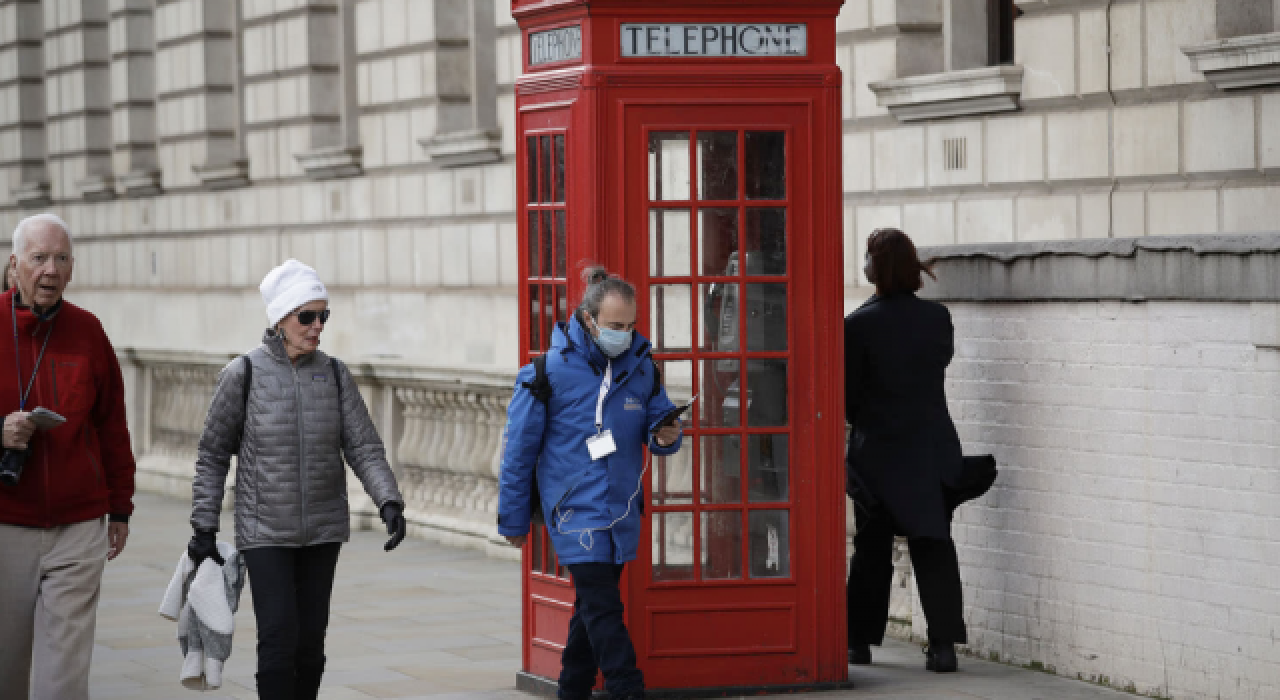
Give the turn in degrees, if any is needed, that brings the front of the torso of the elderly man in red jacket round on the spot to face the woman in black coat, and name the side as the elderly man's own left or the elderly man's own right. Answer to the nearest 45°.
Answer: approximately 90° to the elderly man's own left

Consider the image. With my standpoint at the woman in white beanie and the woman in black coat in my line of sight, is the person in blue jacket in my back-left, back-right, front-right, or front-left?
front-right

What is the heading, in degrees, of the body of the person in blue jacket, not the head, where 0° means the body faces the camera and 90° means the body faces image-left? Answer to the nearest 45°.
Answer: approximately 315°

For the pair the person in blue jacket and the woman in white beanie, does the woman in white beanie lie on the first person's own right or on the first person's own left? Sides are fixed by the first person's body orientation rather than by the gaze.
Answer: on the first person's own right

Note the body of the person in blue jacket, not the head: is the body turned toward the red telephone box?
no

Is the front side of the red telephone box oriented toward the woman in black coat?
no

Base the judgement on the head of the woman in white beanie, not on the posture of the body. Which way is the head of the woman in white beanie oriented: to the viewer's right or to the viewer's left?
to the viewer's right

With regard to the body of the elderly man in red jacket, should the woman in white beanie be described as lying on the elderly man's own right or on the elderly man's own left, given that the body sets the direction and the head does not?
on the elderly man's own left

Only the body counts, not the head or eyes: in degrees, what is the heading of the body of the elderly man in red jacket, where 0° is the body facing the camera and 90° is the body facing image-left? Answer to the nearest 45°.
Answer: approximately 0°

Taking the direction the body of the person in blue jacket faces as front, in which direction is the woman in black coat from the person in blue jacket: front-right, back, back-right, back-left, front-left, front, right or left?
left
